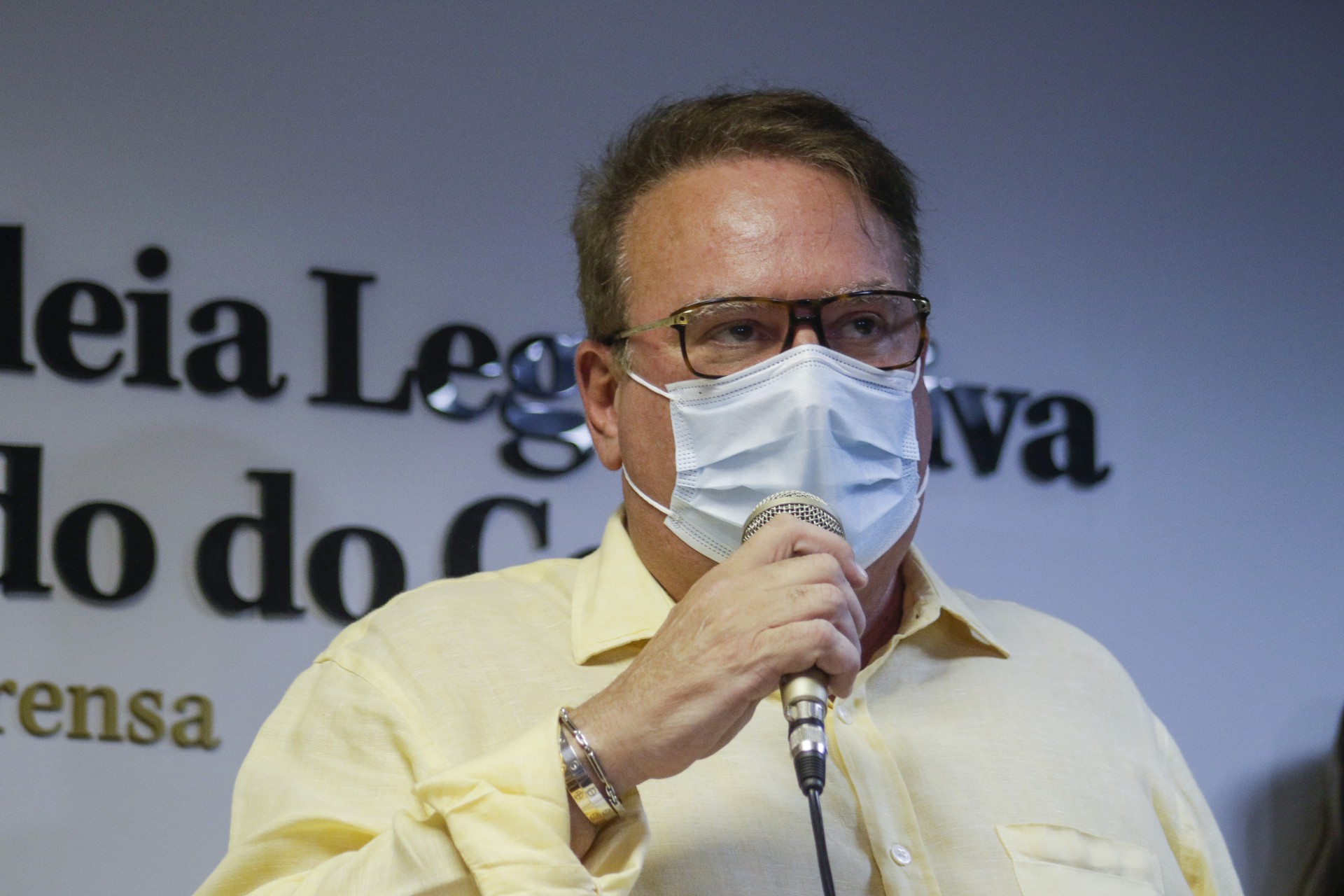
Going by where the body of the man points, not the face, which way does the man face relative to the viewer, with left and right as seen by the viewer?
facing the viewer and to the right of the viewer
